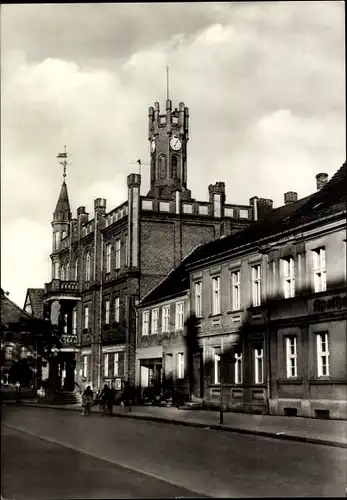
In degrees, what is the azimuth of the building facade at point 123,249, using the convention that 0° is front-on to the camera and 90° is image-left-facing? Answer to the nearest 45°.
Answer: approximately 45°

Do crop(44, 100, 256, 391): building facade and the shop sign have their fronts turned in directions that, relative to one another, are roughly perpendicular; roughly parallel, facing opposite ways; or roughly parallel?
roughly parallel

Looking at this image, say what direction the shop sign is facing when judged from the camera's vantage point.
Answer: facing the viewer and to the left of the viewer

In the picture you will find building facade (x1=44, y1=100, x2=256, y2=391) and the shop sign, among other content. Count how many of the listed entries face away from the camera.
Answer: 0

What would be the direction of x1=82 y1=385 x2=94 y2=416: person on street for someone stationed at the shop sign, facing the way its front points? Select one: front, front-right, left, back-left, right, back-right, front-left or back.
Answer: front-right
